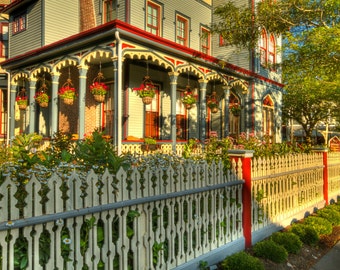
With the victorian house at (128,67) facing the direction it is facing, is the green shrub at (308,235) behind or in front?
in front

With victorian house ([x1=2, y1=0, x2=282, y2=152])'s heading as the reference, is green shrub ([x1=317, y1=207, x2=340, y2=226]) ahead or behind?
ahead
